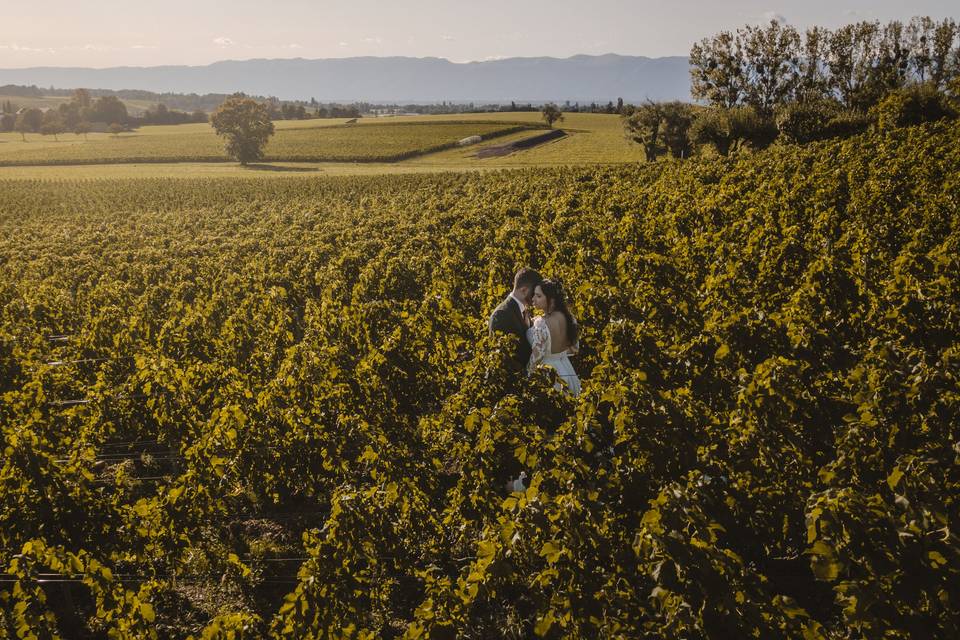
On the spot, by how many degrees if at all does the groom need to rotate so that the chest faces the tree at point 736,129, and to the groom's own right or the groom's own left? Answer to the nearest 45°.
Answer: approximately 135° to the groom's own left

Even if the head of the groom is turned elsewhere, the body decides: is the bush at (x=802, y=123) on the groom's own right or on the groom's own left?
on the groom's own left

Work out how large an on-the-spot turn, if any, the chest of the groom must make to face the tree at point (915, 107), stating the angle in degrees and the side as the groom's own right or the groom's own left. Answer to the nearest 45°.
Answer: approximately 90° to the groom's own left

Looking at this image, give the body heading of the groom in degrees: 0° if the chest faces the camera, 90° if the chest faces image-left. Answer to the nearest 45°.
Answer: approximately 315°
